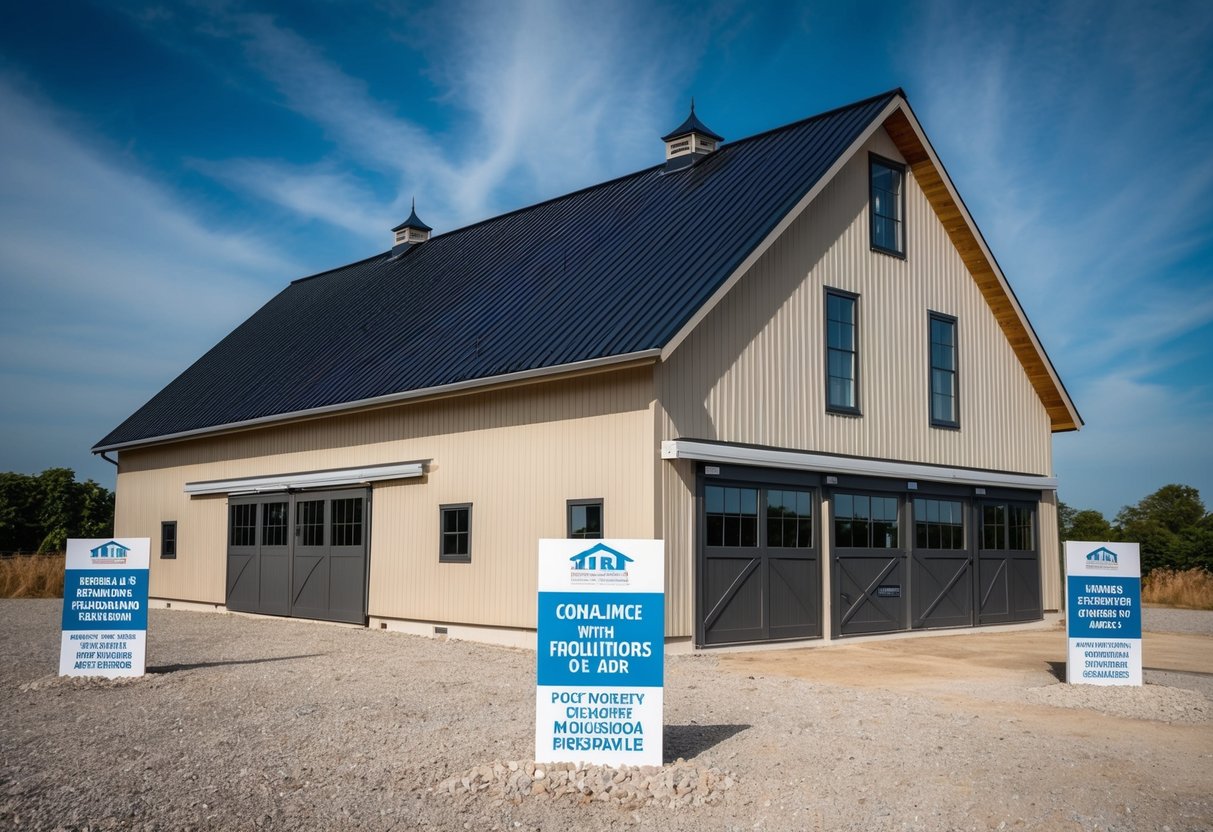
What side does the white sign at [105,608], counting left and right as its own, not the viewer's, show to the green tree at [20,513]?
back

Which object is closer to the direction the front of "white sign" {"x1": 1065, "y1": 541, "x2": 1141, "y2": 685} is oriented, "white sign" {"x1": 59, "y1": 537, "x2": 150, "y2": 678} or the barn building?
the white sign

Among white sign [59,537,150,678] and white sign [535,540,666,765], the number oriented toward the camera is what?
2

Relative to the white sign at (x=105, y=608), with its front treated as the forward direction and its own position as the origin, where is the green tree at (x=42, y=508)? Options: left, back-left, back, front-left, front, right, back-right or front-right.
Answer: back

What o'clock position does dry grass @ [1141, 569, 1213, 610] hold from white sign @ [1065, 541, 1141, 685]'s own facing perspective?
The dry grass is roughly at 6 o'clock from the white sign.

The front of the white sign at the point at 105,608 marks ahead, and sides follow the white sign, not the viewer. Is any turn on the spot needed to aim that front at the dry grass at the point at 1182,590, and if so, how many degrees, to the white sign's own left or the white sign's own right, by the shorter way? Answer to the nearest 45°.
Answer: approximately 90° to the white sign's own left

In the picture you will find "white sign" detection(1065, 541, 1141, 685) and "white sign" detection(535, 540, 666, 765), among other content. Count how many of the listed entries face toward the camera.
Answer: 2

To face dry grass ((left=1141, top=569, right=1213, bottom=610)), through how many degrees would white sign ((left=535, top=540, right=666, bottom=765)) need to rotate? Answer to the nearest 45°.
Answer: approximately 135° to its left

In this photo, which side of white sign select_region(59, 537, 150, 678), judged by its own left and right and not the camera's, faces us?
front

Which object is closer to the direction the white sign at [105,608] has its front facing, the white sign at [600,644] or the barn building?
the white sign

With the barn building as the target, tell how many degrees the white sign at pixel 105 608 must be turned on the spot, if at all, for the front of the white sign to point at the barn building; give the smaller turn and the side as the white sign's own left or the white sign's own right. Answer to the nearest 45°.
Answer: approximately 90° to the white sign's own left

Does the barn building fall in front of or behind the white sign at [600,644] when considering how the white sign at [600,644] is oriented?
behind

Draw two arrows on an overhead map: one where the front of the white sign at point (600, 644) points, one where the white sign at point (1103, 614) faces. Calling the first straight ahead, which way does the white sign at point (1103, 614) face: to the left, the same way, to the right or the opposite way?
the same way

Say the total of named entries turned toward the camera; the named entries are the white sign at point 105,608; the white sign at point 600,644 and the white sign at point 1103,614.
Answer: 3
